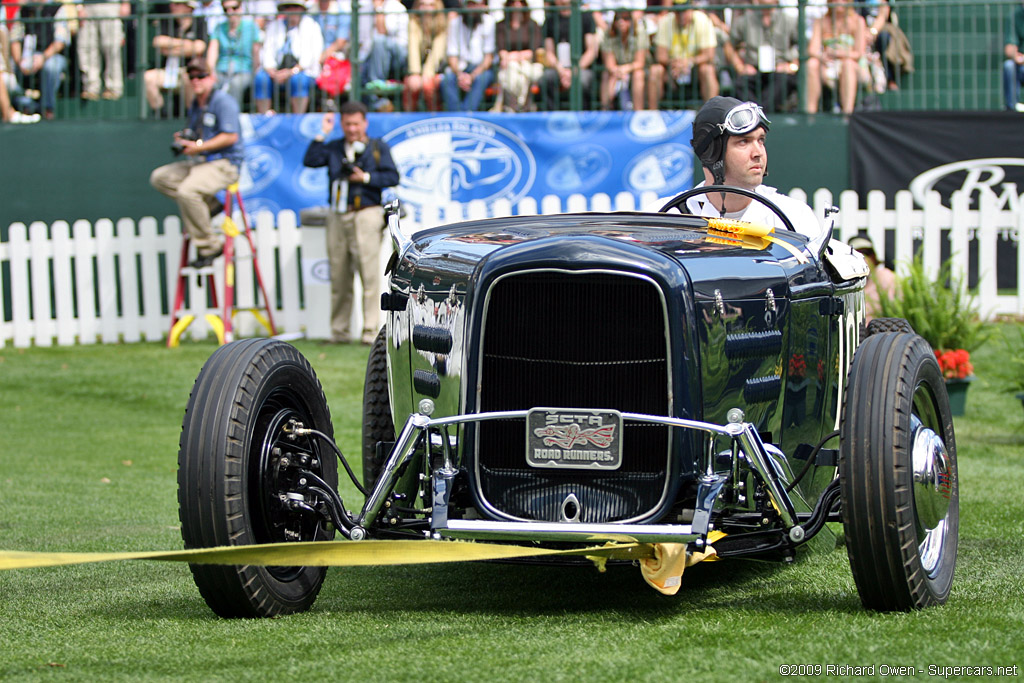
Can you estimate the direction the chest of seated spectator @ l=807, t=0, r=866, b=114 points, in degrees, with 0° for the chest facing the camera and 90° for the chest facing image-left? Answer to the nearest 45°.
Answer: approximately 0°

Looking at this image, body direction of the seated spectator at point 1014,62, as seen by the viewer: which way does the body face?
toward the camera

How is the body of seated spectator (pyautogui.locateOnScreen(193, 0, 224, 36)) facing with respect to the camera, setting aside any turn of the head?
toward the camera

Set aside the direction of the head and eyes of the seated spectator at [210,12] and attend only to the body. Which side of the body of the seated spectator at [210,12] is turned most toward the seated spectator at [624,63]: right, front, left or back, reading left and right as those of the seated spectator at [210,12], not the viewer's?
left

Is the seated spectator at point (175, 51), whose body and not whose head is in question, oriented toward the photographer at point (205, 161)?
yes

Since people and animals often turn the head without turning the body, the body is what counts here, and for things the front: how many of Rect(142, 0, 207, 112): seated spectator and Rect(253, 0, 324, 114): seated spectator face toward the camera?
2

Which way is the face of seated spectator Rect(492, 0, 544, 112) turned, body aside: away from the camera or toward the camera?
toward the camera

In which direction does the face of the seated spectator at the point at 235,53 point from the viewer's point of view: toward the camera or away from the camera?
toward the camera

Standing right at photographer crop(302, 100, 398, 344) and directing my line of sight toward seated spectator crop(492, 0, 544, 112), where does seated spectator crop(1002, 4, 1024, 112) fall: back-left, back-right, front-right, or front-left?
front-right

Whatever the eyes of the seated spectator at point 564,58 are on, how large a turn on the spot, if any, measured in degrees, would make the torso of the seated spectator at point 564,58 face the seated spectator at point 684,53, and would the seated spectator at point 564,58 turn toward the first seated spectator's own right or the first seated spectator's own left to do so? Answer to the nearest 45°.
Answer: approximately 90° to the first seated spectator's own left

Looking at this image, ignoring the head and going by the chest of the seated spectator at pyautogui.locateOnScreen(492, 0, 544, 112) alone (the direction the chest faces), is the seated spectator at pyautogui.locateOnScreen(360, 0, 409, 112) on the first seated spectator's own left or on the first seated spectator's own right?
on the first seated spectator's own right

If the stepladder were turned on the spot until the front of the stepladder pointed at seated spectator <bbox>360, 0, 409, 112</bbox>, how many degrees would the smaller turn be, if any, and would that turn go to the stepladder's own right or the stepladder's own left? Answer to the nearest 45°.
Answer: approximately 180°

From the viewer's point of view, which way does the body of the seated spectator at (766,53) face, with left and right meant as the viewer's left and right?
facing the viewer

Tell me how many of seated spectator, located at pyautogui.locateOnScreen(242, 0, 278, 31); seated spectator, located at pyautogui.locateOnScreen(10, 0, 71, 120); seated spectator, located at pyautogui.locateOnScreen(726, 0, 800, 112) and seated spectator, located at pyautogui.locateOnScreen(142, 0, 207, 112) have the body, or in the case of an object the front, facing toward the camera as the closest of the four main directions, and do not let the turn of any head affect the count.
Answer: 4

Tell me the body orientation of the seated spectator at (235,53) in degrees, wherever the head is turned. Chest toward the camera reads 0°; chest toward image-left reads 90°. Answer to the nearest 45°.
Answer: approximately 0°

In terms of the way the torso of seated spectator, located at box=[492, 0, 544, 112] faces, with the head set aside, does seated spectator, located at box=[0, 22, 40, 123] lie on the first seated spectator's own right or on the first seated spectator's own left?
on the first seated spectator's own right
